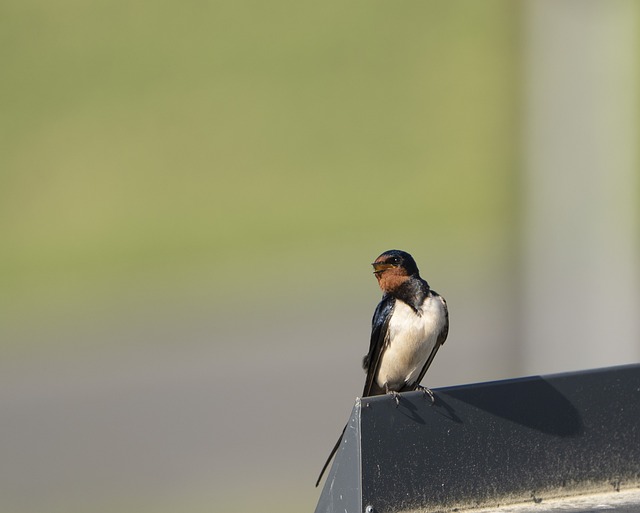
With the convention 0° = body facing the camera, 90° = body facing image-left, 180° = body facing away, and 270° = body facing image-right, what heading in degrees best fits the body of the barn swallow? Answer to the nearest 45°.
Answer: approximately 315°
